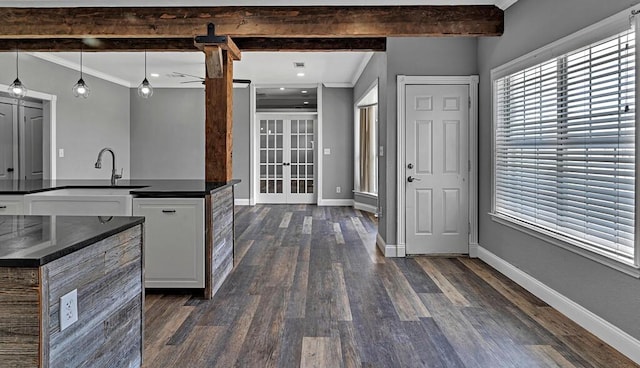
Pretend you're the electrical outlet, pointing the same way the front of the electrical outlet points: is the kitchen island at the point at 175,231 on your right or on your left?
on your left

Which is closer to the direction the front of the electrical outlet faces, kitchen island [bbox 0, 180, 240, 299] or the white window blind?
the white window blind

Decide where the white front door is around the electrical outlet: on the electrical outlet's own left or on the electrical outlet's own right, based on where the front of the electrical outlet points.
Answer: on the electrical outlet's own left

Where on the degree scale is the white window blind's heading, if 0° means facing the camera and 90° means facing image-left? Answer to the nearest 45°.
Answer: approximately 45°

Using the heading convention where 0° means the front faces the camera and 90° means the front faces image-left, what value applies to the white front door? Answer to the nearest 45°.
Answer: approximately 0°
